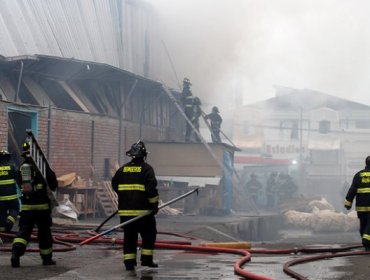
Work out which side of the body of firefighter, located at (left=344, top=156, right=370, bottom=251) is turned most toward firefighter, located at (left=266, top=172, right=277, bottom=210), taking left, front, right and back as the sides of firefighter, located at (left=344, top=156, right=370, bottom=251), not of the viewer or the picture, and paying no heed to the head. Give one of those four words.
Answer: front

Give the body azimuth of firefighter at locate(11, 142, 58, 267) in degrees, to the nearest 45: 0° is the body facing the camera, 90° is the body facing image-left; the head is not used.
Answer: approximately 225°

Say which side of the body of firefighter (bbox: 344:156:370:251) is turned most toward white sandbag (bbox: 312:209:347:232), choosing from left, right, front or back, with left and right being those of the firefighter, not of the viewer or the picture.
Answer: front

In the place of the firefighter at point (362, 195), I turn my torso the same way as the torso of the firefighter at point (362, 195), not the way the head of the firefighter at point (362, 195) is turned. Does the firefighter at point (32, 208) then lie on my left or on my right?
on my left

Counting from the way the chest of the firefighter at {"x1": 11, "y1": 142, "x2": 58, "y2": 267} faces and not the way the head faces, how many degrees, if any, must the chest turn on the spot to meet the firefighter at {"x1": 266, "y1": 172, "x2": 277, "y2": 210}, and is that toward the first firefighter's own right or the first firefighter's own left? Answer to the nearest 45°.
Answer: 0° — they already face them

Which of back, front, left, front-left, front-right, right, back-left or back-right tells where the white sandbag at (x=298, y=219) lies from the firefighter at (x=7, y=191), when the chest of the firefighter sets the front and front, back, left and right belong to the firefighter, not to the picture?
front-right
